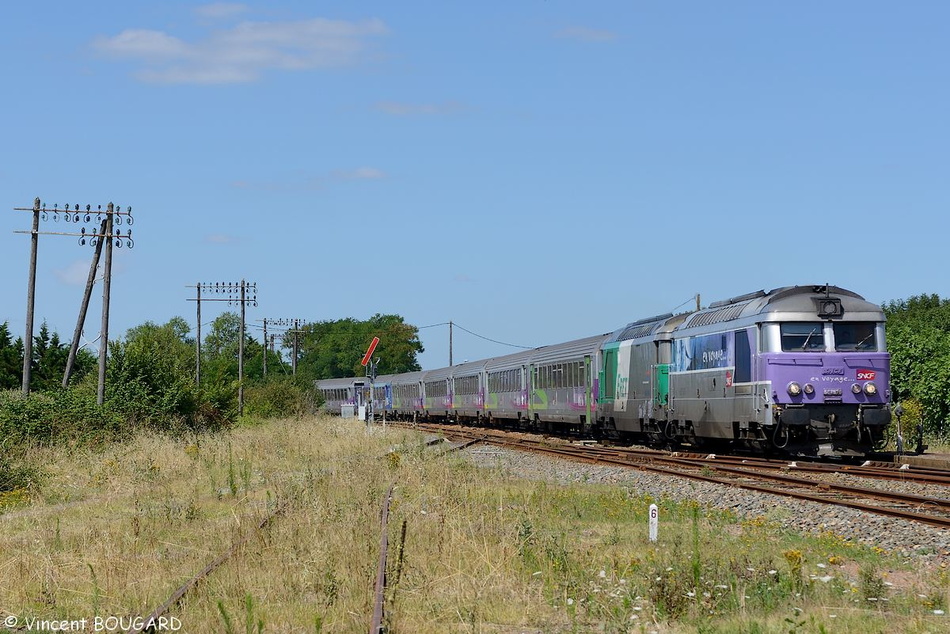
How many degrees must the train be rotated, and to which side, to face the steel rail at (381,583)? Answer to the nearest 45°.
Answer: approximately 45° to its right

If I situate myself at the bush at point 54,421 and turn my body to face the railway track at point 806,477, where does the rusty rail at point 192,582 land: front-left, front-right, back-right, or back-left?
front-right

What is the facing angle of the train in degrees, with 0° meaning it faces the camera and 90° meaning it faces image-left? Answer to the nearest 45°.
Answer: approximately 315°

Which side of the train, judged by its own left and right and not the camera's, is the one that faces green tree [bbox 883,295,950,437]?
front

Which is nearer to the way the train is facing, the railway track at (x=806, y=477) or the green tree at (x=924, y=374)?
the railway track

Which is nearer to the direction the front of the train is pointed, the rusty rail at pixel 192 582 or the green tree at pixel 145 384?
the rusty rail

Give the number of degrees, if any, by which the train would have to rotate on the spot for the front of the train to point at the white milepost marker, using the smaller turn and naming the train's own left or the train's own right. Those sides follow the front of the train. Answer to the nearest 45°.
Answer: approximately 45° to the train's own right

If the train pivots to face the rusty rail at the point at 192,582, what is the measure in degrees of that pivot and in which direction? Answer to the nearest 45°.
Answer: approximately 90° to its right
